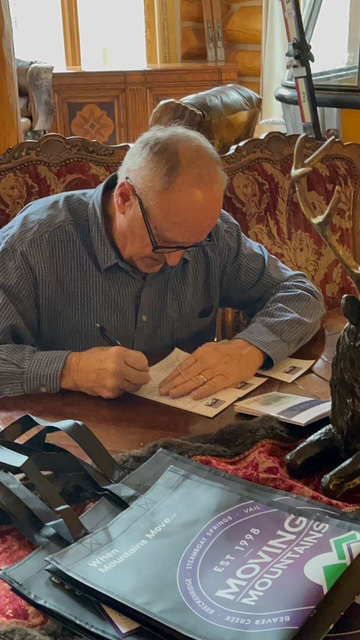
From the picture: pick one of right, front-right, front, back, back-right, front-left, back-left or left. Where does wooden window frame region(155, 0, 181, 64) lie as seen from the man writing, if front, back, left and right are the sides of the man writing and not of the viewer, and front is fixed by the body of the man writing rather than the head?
back-left

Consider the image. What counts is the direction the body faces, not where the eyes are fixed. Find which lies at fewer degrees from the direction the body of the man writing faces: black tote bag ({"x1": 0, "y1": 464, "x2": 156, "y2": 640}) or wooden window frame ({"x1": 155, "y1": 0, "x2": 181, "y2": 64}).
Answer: the black tote bag

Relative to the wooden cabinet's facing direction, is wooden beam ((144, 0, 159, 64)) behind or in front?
behind

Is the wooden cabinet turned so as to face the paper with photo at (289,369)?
yes

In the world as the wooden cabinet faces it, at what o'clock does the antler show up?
The antler is roughly at 12 o'clock from the wooden cabinet.

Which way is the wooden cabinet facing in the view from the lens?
facing the viewer

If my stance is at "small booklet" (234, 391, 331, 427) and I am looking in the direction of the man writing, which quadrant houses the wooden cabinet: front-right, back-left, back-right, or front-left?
front-right

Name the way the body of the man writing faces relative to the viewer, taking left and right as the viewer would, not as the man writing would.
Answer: facing the viewer and to the right of the viewer

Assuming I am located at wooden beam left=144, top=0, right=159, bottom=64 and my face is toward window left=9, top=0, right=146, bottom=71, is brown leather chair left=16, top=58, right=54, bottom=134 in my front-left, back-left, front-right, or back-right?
front-left

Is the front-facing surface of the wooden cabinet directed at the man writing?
yes

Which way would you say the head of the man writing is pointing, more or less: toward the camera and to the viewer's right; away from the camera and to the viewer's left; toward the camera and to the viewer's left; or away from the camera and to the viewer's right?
toward the camera and to the viewer's right

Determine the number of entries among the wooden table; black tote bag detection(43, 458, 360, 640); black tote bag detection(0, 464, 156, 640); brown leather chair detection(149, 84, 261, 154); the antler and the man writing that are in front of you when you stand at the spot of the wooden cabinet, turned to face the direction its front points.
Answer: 6

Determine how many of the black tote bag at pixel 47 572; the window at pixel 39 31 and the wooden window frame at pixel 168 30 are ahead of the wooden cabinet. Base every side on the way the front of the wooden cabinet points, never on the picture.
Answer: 1
